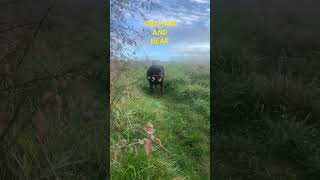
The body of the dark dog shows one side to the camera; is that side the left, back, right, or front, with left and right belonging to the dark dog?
front
